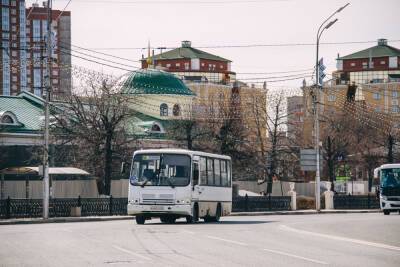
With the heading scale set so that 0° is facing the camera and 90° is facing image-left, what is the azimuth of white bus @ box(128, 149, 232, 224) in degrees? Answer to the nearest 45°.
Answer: approximately 0°

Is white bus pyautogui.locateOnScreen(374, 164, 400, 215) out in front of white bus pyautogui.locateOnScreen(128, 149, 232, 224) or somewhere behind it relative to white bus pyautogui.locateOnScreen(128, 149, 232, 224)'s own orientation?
behind
